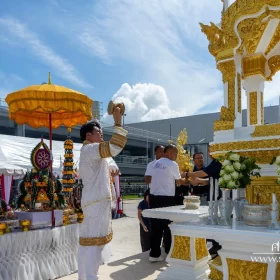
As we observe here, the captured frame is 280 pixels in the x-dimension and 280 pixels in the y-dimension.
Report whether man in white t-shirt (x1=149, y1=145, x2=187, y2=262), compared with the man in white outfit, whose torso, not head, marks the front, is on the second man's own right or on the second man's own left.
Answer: on the second man's own left

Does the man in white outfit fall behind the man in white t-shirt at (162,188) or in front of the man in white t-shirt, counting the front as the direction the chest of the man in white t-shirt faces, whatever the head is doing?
behind

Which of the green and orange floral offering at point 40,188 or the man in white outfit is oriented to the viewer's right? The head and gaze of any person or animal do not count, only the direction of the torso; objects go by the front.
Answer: the man in white outfit

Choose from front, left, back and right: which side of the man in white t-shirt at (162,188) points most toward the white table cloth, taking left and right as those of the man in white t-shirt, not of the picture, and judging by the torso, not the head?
back

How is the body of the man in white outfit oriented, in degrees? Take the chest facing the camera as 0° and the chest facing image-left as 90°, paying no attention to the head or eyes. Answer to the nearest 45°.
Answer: approximately 270°

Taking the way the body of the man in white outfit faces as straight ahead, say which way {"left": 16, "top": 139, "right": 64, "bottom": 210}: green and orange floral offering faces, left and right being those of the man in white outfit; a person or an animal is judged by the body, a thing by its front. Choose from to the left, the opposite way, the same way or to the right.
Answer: to the right

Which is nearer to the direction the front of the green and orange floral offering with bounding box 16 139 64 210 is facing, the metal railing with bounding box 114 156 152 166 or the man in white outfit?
the man in white outfit

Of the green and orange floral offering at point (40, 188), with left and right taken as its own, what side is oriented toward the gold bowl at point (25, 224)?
front
